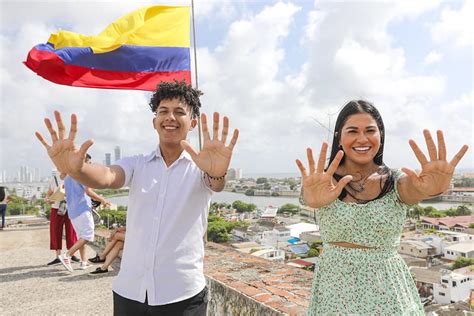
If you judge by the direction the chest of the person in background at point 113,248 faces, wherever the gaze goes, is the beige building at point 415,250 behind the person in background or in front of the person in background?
behind

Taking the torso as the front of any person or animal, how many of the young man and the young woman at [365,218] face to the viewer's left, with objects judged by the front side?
0

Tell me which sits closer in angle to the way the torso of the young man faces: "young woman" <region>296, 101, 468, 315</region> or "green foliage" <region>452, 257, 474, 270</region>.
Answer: the young woman

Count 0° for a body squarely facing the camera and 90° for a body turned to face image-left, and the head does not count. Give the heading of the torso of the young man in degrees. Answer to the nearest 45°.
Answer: approximately 0°

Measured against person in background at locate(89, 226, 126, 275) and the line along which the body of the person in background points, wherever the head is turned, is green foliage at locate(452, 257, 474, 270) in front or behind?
behind

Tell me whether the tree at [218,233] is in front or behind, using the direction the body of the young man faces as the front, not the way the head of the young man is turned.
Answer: behind

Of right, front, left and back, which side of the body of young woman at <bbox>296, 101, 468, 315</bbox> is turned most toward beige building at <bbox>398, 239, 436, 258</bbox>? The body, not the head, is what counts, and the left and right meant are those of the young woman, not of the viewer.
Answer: back

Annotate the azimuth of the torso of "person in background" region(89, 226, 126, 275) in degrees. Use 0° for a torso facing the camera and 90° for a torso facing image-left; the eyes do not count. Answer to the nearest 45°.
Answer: approximately 90°

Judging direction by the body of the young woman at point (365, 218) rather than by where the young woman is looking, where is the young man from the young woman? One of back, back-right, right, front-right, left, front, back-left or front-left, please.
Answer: right

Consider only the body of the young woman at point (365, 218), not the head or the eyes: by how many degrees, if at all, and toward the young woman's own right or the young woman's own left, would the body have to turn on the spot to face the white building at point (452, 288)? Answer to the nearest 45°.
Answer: approximately 180°

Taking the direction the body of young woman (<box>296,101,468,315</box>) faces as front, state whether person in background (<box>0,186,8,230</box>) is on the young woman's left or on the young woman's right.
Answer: on the young woman's right
